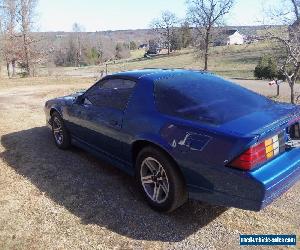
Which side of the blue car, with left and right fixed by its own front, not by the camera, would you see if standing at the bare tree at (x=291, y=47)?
right

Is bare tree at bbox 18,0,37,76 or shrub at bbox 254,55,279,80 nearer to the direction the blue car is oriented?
the bare tree

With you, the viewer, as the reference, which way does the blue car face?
facing away from the viewer and to the left of the viewer

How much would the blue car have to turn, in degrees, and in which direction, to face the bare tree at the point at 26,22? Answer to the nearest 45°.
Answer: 0° — it already faces it

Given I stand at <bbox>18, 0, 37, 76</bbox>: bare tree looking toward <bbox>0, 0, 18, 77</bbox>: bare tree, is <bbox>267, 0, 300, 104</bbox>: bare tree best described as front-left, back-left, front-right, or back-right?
back-left

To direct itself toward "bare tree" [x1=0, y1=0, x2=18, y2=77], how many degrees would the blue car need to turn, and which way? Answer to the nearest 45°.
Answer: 0° — it already faces it

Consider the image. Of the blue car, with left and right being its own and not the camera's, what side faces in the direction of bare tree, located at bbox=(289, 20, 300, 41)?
right

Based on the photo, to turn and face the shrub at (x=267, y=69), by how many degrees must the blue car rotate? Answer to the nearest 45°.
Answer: approximately 45° to its right

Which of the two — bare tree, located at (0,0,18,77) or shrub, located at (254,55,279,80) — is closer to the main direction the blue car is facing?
the bare tree
